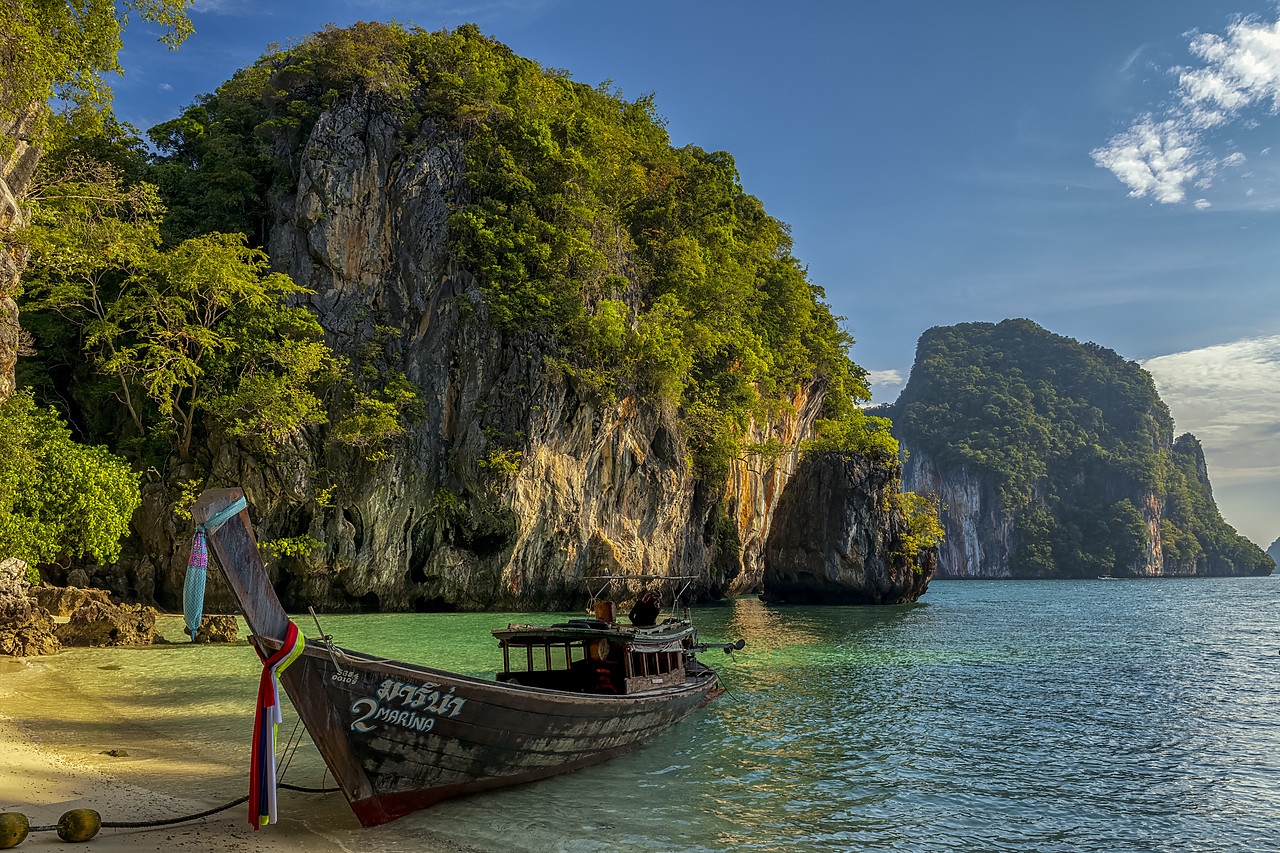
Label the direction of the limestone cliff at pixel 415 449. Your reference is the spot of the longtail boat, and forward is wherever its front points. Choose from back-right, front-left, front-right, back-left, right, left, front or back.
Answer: back-right

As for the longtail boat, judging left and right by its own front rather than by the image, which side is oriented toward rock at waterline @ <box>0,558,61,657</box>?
right

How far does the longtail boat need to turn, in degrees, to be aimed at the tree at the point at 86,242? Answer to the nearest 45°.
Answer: approximately 90° to its right

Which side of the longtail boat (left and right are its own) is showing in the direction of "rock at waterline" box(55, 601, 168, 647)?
right

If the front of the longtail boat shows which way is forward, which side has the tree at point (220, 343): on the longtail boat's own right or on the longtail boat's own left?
on the longtail boat's own right

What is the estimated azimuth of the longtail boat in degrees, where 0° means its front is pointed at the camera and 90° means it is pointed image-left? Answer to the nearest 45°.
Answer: approximately 45°

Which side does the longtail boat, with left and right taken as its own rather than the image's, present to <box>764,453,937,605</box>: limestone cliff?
back

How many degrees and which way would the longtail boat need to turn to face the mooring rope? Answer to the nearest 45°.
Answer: approximately 45° to its right

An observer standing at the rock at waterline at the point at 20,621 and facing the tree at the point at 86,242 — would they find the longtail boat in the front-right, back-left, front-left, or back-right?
back-right
